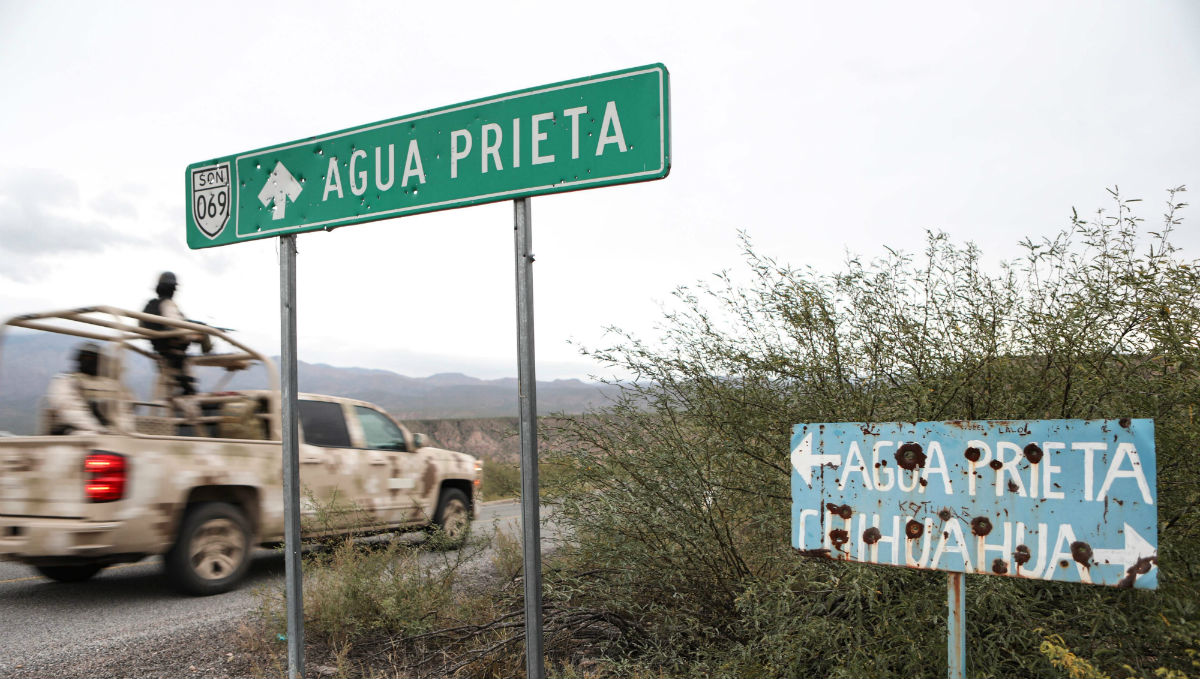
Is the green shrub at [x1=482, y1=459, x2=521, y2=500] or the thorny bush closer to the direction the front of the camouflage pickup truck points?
the green shrub

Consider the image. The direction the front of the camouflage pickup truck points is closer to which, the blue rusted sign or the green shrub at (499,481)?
the green shrub

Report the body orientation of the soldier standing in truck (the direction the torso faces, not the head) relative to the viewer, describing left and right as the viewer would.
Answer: facing away from the viewer and to the right of the viewer

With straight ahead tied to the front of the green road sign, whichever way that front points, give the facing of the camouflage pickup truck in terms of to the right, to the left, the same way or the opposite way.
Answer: the opposite way

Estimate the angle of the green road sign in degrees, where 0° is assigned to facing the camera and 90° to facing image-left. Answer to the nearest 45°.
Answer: approximately 45°

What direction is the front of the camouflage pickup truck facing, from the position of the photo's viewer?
facing away from the viewer and to the right of the viewer

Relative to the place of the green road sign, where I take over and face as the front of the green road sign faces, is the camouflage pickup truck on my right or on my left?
on my right

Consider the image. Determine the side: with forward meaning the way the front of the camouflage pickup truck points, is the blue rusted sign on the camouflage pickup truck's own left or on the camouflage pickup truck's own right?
on the camouflage pickup truck's own right

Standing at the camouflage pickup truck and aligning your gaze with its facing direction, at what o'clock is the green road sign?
The green road sign is roughly at 4 o'clock from the camouflage pickup truck.
